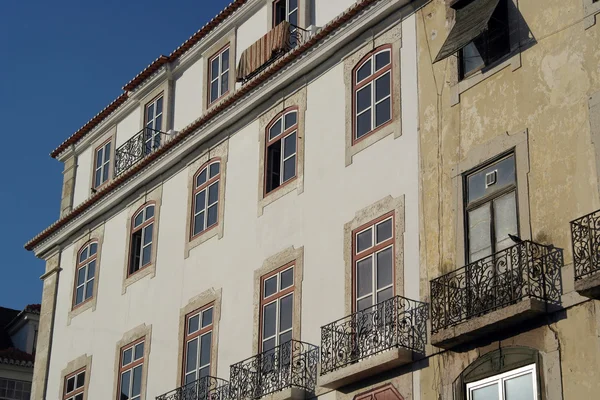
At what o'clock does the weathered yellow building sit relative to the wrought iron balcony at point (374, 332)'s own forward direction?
The weathered yellow building is roughly at 9 o'clock from the wrought iron balcony.

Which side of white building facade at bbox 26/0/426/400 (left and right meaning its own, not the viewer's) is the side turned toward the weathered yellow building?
left

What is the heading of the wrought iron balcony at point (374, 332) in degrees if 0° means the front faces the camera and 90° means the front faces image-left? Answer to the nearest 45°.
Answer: approximately 45°

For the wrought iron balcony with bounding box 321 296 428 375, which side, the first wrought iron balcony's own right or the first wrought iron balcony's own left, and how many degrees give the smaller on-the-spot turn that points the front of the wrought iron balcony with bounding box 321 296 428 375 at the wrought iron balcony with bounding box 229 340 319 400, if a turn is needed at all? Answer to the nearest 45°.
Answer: approximately 90° to the first wrought iron balcony's own right

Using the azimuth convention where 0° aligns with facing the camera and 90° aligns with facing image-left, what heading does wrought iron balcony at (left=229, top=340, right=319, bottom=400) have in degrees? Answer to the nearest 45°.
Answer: approximately 45°

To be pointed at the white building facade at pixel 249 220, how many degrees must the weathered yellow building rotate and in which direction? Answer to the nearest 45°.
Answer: approximately 90° to its right

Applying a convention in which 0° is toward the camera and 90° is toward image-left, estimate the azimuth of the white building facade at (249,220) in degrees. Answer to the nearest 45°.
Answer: approximately 45°

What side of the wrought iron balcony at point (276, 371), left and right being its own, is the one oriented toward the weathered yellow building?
left

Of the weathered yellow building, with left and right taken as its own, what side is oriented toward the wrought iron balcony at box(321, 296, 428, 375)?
right

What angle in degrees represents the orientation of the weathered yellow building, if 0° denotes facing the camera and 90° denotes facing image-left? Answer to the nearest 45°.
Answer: approximately 45°
